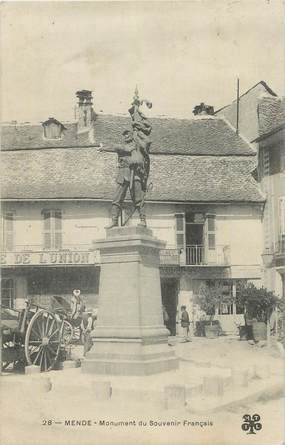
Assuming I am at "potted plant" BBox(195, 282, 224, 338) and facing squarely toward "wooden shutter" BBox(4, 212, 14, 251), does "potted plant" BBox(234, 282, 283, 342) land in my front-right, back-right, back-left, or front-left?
back-left

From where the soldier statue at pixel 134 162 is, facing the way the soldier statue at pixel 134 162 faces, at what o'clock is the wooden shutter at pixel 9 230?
The wooden shutter is roughly at 4 o'clock from the soldier statue.

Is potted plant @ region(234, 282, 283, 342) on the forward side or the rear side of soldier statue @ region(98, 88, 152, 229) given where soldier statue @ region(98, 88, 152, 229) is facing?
on the rear side

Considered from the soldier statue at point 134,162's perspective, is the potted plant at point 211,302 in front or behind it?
behind

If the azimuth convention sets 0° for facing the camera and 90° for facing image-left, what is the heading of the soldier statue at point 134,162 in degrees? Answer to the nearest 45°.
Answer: approximately 45°
